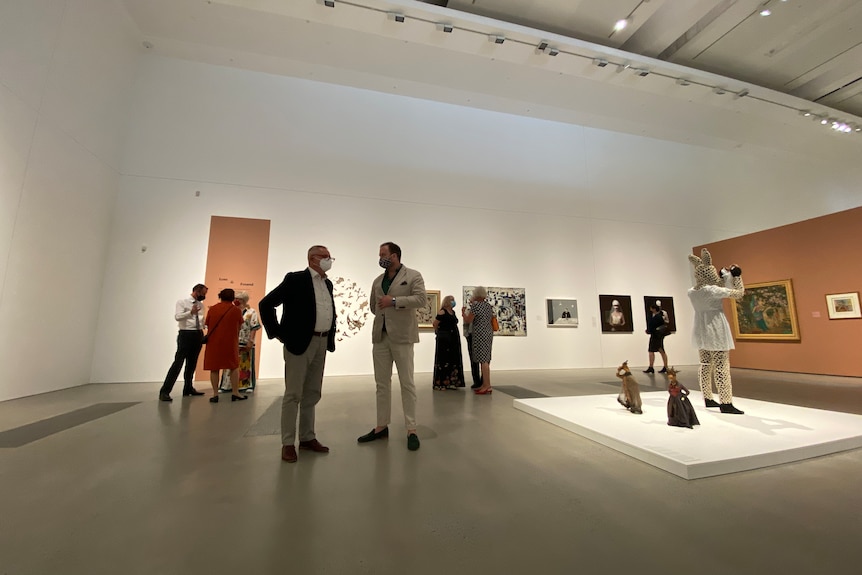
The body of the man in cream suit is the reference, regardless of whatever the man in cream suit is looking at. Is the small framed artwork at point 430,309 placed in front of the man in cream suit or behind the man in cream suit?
behind

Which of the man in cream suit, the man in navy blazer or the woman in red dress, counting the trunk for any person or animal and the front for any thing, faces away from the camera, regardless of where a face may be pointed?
the woman in red dress

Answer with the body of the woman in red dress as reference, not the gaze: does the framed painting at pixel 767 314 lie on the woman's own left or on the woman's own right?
on the woman's own right

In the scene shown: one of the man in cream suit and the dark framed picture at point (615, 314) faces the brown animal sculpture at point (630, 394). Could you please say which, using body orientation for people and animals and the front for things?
the dark framed picture

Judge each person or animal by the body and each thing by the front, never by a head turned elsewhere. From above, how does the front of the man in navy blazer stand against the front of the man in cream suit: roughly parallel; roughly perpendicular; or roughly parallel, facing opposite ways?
roughly perpendicular

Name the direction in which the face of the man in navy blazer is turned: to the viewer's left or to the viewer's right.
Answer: to the viewer's right

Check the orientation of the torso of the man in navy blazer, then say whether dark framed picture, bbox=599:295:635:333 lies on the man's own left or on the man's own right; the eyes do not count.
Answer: on the man's own left

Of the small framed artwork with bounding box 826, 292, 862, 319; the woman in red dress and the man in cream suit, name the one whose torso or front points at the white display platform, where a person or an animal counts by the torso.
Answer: the small framed artwork

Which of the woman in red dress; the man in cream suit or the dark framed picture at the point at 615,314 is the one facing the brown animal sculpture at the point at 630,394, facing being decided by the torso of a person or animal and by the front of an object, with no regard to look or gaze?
the dark framed picture

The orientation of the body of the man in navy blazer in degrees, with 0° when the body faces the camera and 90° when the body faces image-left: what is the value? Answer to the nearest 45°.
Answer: approximately 315°

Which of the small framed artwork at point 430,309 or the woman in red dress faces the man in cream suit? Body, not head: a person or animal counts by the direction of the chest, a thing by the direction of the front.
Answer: the small framed artwork
